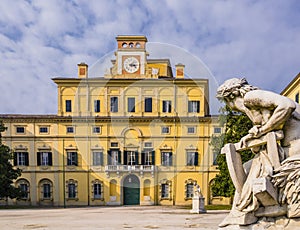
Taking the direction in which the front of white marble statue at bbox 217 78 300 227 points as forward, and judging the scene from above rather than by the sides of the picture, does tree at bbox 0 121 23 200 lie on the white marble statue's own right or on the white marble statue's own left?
on the white marble statue's own right

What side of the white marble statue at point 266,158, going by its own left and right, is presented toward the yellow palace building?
right

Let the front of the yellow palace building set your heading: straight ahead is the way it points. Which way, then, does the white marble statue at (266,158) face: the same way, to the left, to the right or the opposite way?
to the right

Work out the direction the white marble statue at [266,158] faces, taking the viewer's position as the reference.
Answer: facing to the left of the viewer

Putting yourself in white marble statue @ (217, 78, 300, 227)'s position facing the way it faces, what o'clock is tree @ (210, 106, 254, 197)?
The tree is roughly at 3 o'clock from the white marble statue.

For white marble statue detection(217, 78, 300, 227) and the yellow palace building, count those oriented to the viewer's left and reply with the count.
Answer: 1

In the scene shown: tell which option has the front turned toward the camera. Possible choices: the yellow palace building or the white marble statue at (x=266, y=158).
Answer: the yellow palace building

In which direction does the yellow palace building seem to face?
toward the camera

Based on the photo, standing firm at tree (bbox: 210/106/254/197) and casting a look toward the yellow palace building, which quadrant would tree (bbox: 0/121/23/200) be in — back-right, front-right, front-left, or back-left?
front-left
